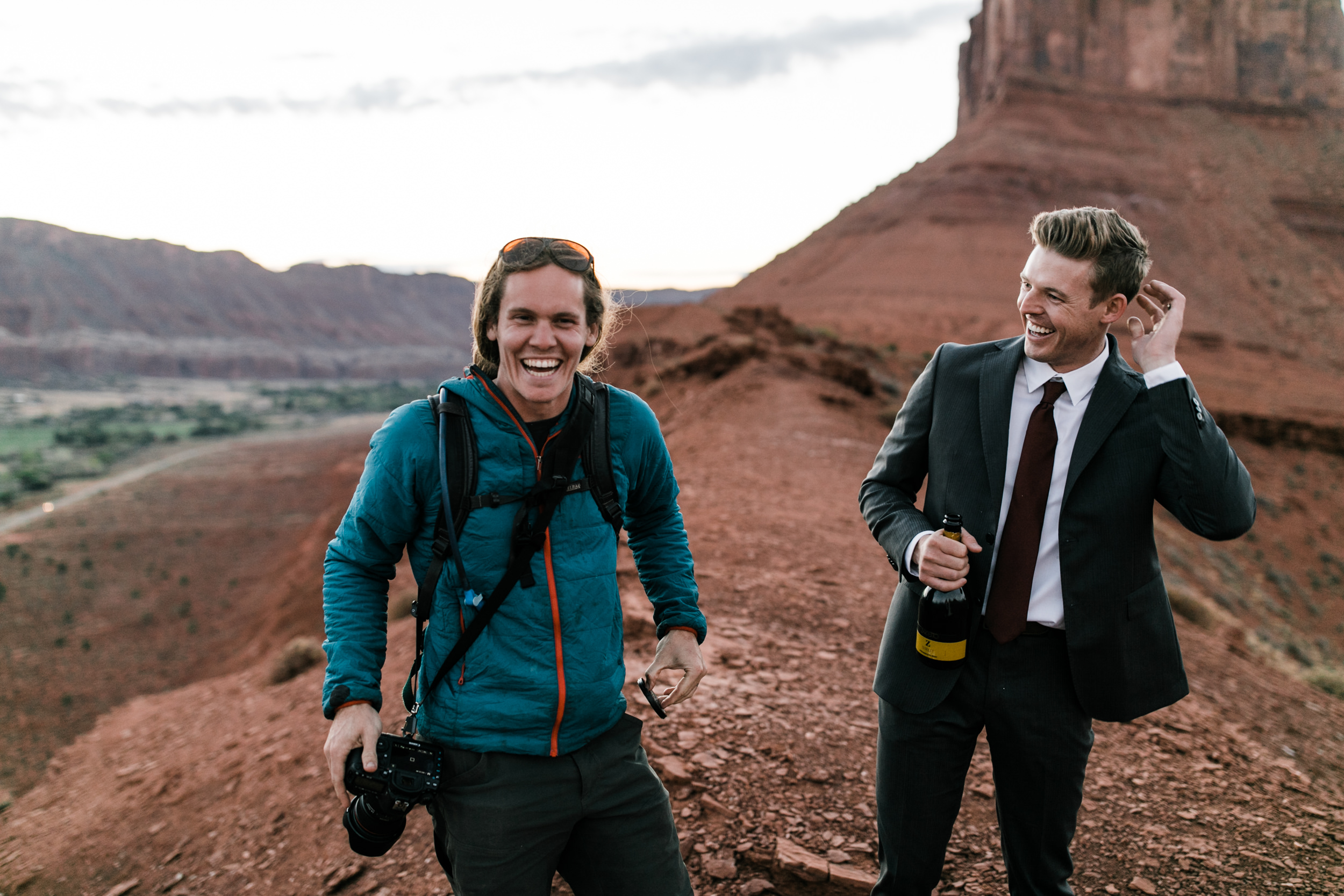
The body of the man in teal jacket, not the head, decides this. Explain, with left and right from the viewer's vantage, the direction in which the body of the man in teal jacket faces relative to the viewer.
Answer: facing the viewer

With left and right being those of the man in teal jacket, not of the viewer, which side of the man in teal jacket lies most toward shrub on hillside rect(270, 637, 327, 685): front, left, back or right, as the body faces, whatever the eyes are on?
back

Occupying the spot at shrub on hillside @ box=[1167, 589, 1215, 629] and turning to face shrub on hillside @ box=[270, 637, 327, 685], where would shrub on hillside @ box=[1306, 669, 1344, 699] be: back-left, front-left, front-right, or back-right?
back-left

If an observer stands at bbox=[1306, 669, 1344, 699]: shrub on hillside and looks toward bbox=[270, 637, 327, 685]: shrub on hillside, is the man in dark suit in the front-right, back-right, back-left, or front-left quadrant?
front-left

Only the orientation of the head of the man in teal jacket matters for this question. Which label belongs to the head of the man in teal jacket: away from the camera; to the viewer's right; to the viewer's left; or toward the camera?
toward the camera

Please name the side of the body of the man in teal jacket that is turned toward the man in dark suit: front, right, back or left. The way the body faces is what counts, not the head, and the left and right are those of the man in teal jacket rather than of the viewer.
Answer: left

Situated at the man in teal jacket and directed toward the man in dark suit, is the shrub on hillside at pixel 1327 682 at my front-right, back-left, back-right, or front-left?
front-left

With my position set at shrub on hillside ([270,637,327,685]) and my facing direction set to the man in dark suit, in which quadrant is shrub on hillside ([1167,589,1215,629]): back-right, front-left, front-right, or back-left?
front-left

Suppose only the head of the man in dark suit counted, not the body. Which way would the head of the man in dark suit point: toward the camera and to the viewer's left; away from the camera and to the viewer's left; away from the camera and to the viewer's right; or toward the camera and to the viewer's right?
toward the camera and to the viewer's left

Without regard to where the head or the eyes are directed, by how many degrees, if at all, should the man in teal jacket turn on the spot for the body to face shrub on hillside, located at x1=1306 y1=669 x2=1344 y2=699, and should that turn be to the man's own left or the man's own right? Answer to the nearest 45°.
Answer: approximately 135° to the man's own left
